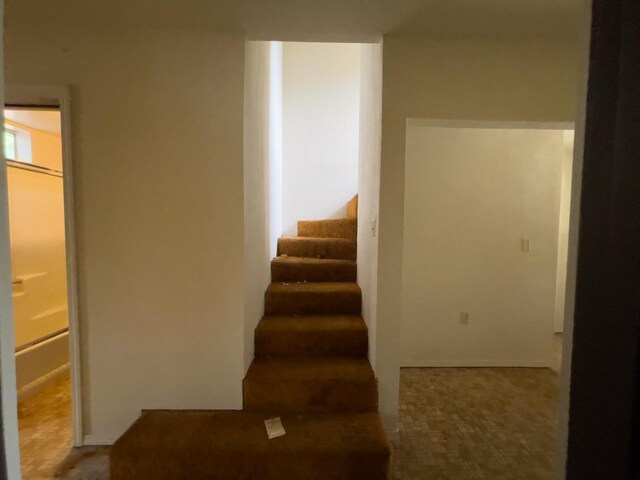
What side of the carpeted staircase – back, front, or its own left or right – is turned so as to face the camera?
front
